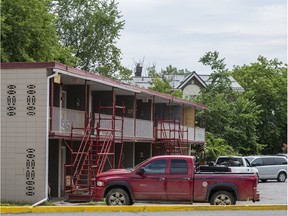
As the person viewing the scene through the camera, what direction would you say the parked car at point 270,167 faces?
facing the viewer and to the left of the viewer

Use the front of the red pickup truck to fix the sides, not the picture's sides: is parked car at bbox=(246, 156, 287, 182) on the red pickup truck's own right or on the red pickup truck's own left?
on the red pickup truck's own right

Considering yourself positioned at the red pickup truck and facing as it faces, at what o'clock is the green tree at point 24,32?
The green tree is roughly at 2 o'clock from the red pickup truck.

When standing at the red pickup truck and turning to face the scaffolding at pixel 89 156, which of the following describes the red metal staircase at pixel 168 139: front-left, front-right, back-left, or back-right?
front-right

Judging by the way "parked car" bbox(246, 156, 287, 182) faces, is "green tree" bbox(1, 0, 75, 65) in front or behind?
in front

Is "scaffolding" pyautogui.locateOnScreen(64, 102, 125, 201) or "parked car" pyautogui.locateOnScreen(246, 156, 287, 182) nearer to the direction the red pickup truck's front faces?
the scaffolding

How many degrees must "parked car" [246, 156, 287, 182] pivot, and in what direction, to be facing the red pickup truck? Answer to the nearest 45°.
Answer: approximately 45° to its left

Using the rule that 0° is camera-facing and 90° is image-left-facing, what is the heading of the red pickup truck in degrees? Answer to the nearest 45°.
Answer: approximately 90°

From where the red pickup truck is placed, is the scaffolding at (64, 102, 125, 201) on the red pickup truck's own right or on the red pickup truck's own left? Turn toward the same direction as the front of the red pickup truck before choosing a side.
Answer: on the red pickup truck's own right

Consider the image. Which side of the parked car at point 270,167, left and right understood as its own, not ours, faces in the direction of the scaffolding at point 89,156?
front

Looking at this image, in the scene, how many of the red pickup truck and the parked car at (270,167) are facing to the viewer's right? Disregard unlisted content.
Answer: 0
